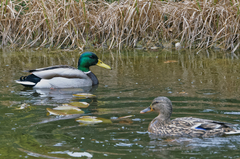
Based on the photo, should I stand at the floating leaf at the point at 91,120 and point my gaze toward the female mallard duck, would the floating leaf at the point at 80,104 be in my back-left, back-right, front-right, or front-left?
back-left

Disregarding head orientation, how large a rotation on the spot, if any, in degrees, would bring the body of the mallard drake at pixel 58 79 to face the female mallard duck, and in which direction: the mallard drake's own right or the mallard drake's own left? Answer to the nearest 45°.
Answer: approximately 45° to the mallard drake's own right

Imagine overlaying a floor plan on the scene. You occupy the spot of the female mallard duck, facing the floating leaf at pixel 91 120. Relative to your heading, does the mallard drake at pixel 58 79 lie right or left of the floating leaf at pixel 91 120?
right

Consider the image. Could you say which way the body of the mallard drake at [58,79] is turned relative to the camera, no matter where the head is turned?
to the viewer's right

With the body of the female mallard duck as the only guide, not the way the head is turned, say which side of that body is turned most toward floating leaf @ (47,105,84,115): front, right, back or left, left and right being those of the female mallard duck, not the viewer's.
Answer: front

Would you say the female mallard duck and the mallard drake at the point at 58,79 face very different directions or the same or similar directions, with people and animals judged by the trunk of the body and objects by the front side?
very different directions

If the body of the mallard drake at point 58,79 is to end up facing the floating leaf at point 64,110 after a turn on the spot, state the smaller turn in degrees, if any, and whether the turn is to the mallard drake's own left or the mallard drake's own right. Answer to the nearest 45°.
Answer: approximately 90° to the mallard drake's own right

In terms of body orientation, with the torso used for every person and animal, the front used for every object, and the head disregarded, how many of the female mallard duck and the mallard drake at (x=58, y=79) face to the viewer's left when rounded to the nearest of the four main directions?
1

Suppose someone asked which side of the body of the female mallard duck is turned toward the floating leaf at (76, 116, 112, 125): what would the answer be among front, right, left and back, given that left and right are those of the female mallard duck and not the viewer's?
front

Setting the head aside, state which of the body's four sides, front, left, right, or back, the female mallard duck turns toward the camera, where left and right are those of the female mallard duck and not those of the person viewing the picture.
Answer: left

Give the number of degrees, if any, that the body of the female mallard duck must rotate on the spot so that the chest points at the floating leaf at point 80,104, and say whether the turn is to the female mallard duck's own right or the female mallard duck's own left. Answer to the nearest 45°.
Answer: approximately 45° to the female mallard duck's own right

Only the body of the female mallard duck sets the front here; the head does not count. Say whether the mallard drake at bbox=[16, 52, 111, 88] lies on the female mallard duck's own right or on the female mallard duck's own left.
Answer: on the female mallard duck's own right
